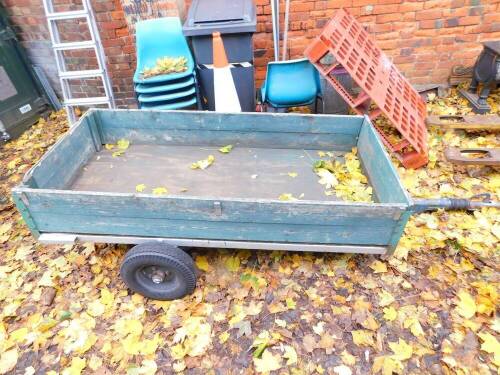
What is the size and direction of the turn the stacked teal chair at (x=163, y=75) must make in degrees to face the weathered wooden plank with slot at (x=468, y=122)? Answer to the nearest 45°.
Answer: approximately 90° to its left

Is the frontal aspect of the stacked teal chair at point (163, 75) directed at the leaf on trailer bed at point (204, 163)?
yes

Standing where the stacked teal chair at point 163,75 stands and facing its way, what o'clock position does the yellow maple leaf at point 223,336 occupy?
The yellow maple leaf is roughly at 12 o'clock from the stacked teal chair.

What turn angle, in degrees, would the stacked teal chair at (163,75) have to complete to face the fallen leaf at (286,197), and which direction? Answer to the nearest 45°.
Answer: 0° — it already faces it

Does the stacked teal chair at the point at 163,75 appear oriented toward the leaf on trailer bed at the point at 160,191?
yes

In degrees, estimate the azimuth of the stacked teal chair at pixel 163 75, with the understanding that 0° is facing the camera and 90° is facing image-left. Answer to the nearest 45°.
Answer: approximately 0°

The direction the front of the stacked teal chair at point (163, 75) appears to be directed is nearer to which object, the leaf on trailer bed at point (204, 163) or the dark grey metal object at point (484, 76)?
the leaf on trailer bed

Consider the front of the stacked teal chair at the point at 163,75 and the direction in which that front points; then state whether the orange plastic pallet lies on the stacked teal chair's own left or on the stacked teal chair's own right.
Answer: on the stacked teal chair's own left

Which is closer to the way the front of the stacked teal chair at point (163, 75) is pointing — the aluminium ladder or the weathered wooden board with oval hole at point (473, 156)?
the weathered wooden board with oval hole

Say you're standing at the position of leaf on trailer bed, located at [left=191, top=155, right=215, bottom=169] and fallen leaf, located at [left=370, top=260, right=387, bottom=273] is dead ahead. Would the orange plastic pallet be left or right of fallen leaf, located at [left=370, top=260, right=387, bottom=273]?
left
